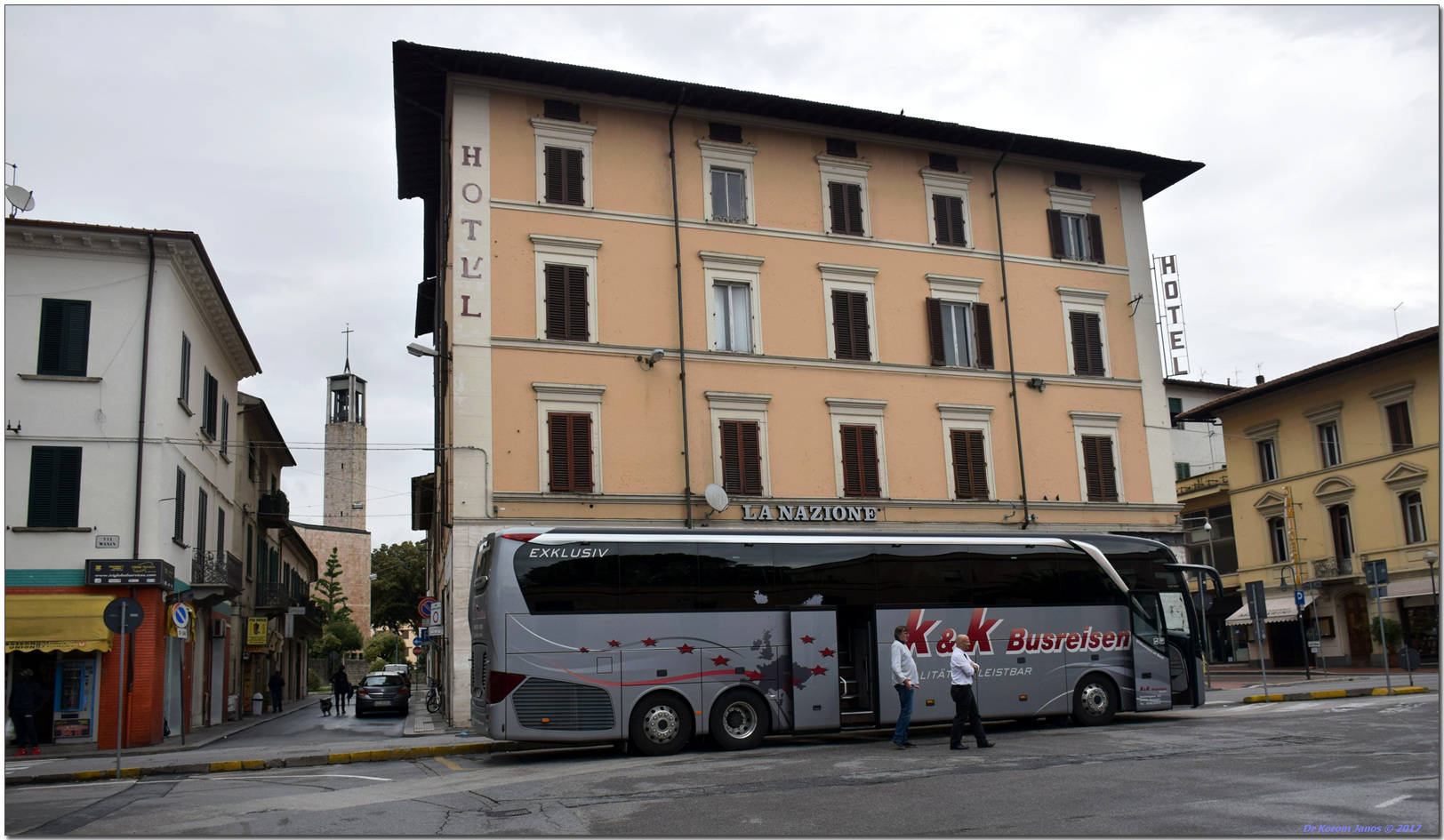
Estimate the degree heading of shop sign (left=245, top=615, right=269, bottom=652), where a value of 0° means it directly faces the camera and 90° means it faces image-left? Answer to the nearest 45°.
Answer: approximately 0°

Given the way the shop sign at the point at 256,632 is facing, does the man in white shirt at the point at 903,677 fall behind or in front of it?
in front

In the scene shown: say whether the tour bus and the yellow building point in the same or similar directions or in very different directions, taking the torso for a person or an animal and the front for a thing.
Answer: very different directions

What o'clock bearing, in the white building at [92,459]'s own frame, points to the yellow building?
The yellow building is roughly at 9 o'clock from the white building.

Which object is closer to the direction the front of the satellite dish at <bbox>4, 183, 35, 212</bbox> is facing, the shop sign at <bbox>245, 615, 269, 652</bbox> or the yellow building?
the yellow building

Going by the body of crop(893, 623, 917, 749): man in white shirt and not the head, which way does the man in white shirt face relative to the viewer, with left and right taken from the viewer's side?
facing to the right of the viewer

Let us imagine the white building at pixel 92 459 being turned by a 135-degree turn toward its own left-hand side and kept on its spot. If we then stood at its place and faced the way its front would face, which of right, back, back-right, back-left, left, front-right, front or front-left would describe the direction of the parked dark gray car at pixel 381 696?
front

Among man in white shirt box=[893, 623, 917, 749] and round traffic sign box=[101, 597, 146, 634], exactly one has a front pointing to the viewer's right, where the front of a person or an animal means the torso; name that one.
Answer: the man in white shirt

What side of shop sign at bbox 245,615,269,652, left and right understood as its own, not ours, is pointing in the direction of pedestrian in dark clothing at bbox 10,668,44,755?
front

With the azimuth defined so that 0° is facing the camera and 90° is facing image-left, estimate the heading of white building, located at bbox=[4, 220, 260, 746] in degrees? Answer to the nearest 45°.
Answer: approximately 0°

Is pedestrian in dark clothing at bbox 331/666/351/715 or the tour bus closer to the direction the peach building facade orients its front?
the tour bus

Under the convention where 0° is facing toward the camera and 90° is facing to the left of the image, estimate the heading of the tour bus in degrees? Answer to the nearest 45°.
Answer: approximately 270°

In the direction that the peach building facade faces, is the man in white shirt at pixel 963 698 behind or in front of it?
in front

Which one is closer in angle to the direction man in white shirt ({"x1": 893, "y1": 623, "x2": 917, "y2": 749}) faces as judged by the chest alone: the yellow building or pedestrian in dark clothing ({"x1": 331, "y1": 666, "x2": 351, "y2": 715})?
the yellow building

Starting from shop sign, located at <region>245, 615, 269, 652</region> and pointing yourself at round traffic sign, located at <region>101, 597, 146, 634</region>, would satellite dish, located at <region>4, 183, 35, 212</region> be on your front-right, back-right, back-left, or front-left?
front-right

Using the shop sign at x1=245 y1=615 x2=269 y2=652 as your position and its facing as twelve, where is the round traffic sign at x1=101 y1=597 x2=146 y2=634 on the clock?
The round traffic sign is roughly at 12 o'clock from the shop sign.

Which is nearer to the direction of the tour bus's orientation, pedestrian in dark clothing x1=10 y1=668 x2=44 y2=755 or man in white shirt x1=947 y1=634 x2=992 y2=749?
the man in white shirt

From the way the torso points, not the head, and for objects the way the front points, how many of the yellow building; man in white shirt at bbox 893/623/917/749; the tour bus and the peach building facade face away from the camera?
0
